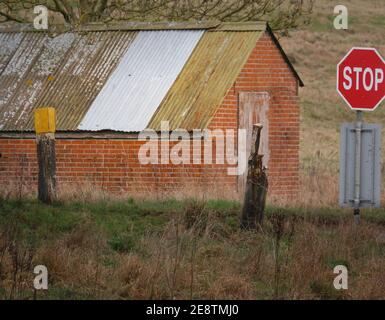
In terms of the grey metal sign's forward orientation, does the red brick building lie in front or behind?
in front

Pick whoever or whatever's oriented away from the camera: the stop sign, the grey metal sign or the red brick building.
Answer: the grey metal sign

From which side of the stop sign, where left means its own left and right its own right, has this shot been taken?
front

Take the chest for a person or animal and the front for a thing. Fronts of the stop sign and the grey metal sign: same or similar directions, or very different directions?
very different directions

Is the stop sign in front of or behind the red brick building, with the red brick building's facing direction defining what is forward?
in front

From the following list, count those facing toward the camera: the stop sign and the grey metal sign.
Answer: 1

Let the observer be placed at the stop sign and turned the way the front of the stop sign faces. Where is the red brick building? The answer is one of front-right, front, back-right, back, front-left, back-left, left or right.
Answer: back-right

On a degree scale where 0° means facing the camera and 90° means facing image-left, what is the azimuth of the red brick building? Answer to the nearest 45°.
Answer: approximately 315°

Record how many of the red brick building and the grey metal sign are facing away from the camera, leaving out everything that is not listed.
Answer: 1

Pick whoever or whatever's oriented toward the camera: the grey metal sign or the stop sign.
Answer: the stop sign

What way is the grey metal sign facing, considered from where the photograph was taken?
facing away from the viewer

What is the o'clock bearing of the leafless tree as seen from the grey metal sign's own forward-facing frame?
The leafless tree is roughly at 11 o'clock from the grey metal sign.
